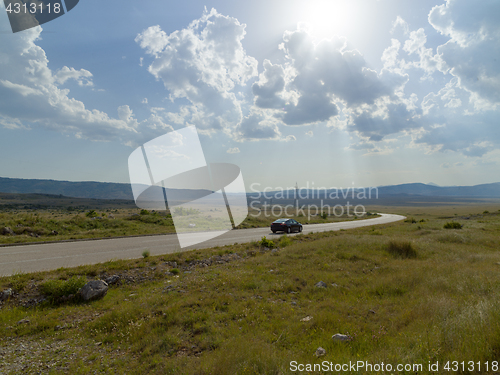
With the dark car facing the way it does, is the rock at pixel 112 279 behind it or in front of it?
behind

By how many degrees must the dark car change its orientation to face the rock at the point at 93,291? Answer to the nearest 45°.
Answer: approximately 135° to its right

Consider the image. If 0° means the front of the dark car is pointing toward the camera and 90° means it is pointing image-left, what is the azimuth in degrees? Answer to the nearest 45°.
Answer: approximately 225°

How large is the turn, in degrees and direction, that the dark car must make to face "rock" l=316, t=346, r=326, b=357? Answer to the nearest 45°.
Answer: approximately 135° to its right

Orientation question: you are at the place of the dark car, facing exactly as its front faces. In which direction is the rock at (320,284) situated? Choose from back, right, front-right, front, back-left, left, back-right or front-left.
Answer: back-right

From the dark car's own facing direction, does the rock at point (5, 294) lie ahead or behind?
behind

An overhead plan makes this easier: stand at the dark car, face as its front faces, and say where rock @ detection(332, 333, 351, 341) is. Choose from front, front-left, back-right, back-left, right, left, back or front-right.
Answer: back-right
